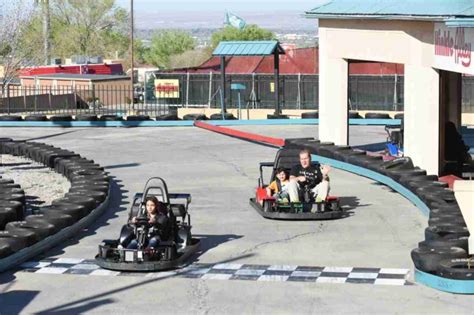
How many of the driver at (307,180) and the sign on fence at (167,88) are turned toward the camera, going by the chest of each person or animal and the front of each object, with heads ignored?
2

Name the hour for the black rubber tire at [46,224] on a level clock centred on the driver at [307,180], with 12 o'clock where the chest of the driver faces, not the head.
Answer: The black rubber tire is roughly at 2 o'clock from the driver.

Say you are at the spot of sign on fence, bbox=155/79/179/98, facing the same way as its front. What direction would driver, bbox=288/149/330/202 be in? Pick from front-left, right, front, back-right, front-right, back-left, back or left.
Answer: front

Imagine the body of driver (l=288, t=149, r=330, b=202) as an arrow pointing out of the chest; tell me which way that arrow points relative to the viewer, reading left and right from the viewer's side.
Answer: facing the viewer

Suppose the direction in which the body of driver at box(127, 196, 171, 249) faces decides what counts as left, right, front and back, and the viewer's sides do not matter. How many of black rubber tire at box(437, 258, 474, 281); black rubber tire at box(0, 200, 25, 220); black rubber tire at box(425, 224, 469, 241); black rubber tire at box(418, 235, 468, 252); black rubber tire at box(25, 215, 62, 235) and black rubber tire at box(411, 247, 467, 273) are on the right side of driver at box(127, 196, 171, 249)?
2

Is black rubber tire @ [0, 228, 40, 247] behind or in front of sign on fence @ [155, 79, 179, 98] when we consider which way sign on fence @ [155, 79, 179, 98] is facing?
in front

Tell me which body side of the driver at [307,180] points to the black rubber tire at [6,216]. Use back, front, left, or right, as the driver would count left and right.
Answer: right

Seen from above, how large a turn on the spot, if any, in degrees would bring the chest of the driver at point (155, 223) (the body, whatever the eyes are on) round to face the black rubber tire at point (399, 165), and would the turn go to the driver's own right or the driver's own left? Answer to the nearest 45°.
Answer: approximately 180°

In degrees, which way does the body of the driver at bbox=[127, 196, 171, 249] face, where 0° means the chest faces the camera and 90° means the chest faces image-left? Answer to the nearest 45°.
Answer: approximately 45°

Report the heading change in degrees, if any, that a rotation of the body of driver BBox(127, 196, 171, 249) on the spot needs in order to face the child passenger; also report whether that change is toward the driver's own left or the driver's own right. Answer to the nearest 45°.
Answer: approximately 180°

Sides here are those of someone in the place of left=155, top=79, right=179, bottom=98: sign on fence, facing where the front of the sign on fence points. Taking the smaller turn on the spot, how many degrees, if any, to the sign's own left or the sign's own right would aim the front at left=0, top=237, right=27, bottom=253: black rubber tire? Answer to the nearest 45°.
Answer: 0° — it already faces it

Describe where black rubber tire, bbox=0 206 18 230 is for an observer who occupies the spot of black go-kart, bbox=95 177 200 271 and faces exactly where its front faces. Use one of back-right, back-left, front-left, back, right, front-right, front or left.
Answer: right
